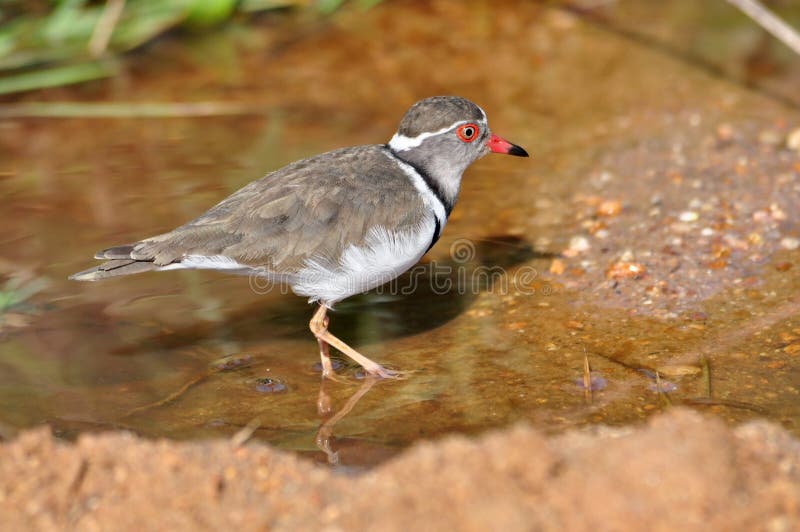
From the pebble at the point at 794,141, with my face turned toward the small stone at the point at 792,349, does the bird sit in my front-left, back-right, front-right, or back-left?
front-right

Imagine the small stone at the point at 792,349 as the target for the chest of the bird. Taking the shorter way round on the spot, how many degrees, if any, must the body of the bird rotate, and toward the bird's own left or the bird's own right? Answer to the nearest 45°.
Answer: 0° — it already faces it

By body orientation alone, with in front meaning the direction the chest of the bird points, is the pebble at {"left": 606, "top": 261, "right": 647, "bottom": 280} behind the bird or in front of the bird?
in front

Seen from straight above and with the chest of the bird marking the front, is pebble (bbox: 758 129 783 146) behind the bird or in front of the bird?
in front

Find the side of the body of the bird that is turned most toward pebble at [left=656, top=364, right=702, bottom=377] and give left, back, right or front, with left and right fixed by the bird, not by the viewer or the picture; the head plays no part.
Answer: front

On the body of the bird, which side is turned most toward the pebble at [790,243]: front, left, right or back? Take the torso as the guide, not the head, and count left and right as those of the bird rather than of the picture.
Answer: front

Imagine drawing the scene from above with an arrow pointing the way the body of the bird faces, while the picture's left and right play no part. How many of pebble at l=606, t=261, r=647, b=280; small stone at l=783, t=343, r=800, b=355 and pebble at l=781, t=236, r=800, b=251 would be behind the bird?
0

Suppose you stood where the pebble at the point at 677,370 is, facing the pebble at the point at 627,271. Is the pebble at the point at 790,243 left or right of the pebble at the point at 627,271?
right

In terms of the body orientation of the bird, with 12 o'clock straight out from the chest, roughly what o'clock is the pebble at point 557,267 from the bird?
The pebble is roughly at 11 o'clock from the bird.

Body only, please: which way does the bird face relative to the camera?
to the viewer's right
